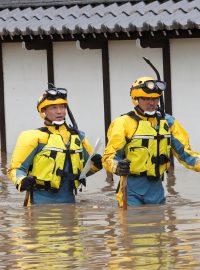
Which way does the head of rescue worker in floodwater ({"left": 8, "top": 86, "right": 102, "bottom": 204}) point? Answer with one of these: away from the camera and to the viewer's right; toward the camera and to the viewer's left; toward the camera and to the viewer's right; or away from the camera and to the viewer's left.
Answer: toward the camera and to the viewer's right

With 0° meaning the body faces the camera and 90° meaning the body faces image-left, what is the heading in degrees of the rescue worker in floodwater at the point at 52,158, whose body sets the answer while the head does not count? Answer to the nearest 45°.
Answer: approximately 315°

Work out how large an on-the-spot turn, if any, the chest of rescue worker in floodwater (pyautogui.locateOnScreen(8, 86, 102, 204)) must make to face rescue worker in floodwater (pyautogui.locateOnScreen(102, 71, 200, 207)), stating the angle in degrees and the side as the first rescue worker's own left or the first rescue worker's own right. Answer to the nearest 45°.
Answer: approximately 45° to the first rescue worker's own left

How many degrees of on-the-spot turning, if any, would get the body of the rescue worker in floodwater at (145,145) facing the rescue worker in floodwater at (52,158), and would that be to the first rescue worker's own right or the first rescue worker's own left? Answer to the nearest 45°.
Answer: approximately 135° to the first rescue worker's own right

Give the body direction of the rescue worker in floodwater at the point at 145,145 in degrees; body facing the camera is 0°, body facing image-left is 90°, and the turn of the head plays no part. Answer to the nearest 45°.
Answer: approximately 315°

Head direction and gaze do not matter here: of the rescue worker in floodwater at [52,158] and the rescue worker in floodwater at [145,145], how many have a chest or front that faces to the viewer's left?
0
